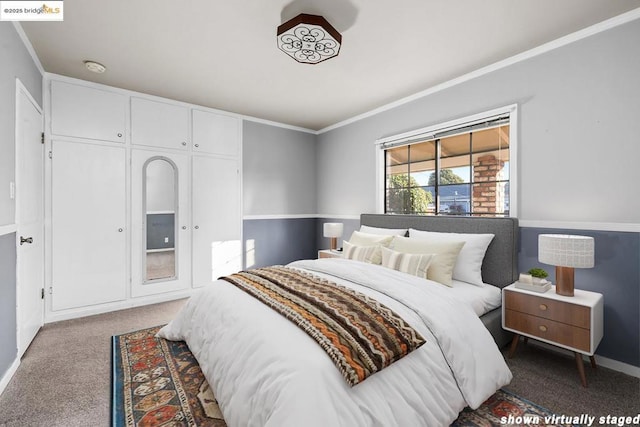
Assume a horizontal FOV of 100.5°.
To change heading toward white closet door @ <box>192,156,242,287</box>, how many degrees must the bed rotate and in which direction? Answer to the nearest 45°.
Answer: approximately 90° to its right

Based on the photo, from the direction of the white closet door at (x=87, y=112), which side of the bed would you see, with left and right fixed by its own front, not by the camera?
right

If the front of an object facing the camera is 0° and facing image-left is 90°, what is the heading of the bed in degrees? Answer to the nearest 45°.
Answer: approximately 45°

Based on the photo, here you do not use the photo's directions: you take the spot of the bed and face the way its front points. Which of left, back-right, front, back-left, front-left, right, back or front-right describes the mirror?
right

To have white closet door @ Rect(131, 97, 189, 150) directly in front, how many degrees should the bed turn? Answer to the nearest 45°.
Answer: approximately 90° to its right

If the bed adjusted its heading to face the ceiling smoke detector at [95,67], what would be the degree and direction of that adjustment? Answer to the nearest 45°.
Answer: approximately 90° to its right

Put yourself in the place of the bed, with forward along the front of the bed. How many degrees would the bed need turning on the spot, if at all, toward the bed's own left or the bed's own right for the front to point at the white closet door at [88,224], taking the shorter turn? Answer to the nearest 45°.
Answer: approximately 90° to the bed's own right

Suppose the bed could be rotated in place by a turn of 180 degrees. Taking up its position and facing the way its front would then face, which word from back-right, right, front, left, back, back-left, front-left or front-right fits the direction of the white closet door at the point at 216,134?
left

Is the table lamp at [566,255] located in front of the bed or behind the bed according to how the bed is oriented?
behind

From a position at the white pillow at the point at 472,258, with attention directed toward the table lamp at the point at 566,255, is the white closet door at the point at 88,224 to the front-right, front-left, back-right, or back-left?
back-right

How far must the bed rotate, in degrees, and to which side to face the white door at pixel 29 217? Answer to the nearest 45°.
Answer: approximately 45° to its right
